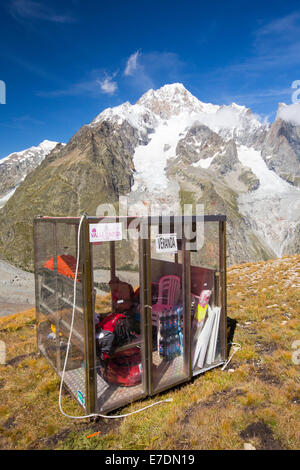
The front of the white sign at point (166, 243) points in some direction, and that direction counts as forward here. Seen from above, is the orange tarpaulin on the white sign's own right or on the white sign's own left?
on the white sign's own right

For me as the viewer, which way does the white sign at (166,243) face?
facing the viewer
